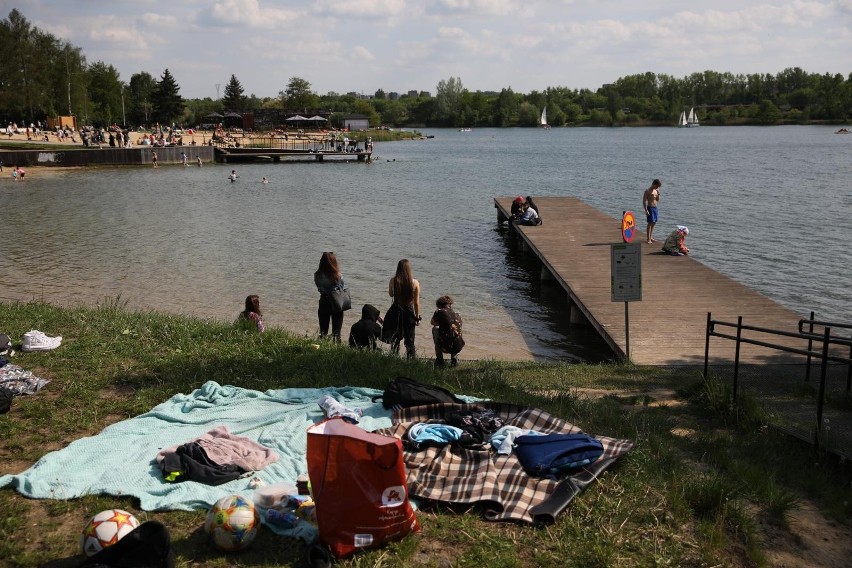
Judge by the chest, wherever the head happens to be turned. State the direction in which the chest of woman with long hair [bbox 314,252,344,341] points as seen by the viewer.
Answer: away from the camera

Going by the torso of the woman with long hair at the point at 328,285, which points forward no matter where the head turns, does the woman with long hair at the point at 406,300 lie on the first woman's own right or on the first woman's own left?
on the first woman's own right

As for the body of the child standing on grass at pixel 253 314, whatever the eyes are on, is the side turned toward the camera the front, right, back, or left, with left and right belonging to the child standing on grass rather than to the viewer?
back

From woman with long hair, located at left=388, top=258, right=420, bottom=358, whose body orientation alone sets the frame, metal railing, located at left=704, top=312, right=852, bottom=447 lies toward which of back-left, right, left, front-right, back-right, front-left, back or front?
back-right

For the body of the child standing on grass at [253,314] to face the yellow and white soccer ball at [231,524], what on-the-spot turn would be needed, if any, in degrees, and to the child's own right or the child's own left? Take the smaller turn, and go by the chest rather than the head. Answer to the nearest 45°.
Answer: approximately 180°

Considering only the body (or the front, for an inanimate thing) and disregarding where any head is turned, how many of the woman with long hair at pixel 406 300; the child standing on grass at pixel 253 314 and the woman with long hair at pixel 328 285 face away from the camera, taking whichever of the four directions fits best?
3

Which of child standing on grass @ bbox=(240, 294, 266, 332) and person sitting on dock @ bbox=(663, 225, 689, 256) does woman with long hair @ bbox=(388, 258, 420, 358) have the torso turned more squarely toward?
the person sitting on dock

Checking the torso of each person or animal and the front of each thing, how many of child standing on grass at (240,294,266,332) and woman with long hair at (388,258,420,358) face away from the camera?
2

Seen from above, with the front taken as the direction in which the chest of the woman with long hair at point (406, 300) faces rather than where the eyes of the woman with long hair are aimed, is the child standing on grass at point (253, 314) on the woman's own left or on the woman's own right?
on the woman's own left

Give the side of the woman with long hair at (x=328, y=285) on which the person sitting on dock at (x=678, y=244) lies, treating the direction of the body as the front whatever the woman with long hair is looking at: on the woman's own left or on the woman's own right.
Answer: on the woman's own right

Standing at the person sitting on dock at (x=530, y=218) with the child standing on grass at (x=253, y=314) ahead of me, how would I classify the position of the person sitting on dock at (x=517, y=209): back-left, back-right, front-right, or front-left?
back-right

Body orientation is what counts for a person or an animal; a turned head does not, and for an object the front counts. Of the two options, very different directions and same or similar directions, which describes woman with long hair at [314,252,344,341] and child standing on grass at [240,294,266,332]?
same or similar directions

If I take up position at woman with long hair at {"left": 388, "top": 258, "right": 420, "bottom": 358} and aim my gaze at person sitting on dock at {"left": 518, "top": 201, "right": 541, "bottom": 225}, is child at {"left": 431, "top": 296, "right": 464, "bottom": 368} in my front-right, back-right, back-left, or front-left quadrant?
back-right

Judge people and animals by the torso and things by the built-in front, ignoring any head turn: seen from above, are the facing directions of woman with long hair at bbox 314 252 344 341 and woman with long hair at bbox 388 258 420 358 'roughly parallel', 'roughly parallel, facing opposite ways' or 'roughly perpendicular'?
roughly parallel

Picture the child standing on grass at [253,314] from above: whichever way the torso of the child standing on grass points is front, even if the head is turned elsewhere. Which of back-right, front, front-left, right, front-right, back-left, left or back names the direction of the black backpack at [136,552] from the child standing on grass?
back

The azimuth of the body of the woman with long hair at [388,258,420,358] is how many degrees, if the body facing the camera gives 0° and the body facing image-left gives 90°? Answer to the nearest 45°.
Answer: approximately 180°

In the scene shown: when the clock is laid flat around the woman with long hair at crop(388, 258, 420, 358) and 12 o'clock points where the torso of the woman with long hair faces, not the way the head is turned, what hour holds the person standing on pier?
The person standing on pier is roughly at 1 o'clock from the woman with long hair.

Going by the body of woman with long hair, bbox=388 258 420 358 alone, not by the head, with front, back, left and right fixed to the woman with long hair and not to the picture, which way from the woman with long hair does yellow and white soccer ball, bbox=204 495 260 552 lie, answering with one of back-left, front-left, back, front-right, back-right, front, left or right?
back
